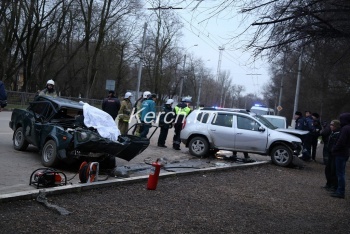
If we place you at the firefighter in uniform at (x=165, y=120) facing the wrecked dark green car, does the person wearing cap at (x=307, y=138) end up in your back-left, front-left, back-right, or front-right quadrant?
back-left

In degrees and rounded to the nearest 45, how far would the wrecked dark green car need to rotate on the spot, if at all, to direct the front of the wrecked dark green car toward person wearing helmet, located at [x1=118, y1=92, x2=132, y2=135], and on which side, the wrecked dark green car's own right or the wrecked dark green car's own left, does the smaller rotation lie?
approximately 90° to the wrecked dark green car's own left

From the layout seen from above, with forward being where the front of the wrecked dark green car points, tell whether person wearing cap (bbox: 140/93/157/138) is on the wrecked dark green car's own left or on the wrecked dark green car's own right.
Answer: on the wrecked dark green car's own left

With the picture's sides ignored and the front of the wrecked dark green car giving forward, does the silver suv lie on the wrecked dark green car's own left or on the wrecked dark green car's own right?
on the wrecked dark green car's own left

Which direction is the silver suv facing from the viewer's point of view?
to the viewer's right

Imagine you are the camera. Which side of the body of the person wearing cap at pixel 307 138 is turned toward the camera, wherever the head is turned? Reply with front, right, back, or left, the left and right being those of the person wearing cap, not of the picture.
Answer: left

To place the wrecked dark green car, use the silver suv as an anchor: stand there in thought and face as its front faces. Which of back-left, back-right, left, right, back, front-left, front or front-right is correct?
back-right

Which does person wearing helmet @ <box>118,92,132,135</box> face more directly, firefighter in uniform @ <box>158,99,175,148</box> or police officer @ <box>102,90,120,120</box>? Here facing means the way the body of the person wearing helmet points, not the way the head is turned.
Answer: the firefighter in uniform
